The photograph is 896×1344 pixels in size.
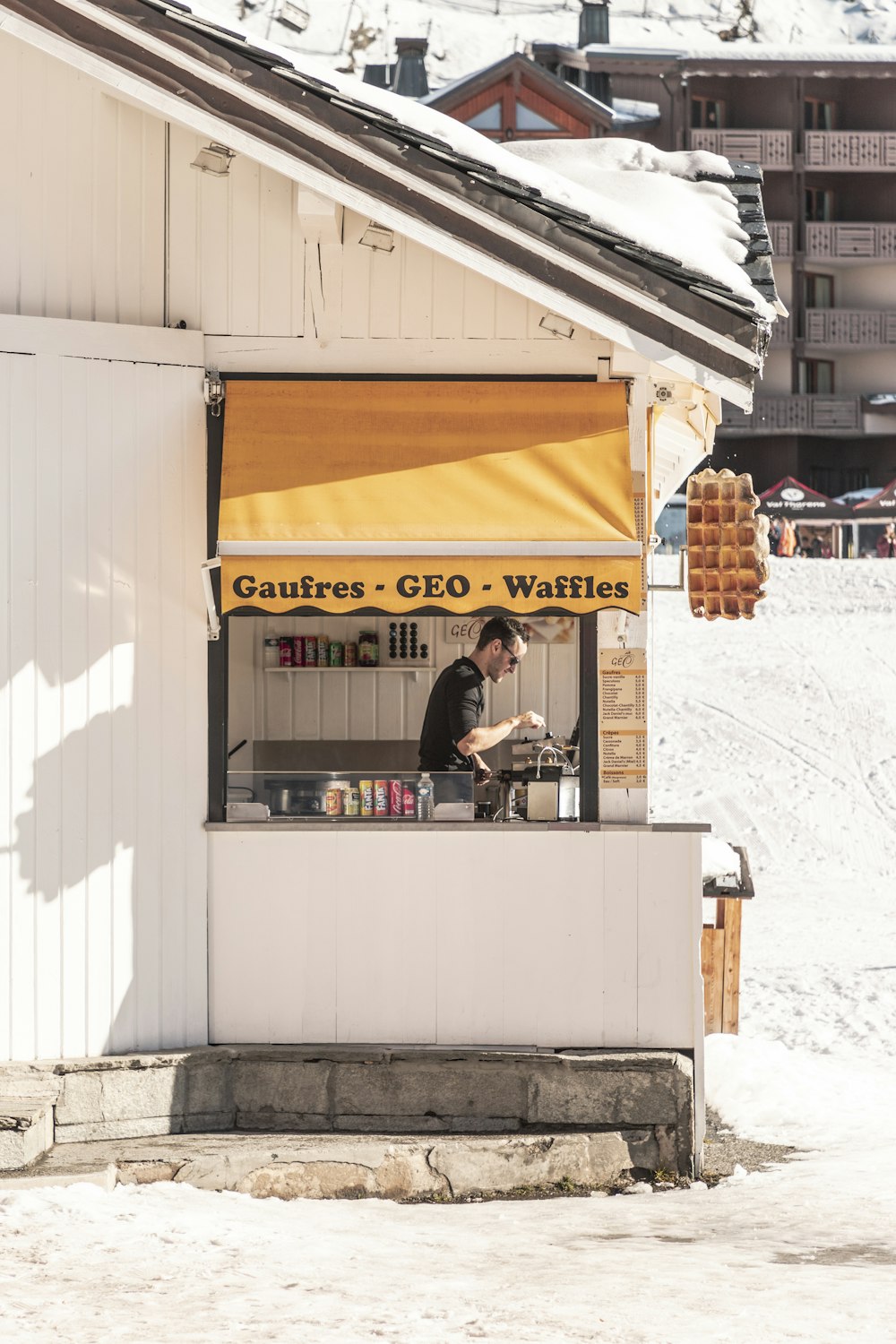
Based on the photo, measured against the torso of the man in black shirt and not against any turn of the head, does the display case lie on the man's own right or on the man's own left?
on the man's own right

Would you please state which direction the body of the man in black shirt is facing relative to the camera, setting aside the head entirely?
to the viewer's right

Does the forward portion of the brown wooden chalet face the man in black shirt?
yes

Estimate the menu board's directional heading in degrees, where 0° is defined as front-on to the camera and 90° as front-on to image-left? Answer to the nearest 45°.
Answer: approximately 0°

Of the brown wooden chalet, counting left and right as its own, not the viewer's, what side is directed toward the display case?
front

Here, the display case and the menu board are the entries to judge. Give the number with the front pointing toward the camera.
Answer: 2

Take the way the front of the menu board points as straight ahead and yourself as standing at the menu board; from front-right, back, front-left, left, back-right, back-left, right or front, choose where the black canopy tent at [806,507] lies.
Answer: back

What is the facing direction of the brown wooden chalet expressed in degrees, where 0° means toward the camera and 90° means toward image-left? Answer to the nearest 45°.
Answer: approximately 0°

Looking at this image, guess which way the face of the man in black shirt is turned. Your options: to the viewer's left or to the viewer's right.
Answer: to the viewer's right

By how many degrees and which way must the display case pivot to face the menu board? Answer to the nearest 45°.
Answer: approximately 90° to its left

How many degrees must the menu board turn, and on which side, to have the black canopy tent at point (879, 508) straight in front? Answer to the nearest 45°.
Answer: approximately 180°

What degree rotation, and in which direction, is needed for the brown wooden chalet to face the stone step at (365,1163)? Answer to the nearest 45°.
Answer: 0° — it already faces it
